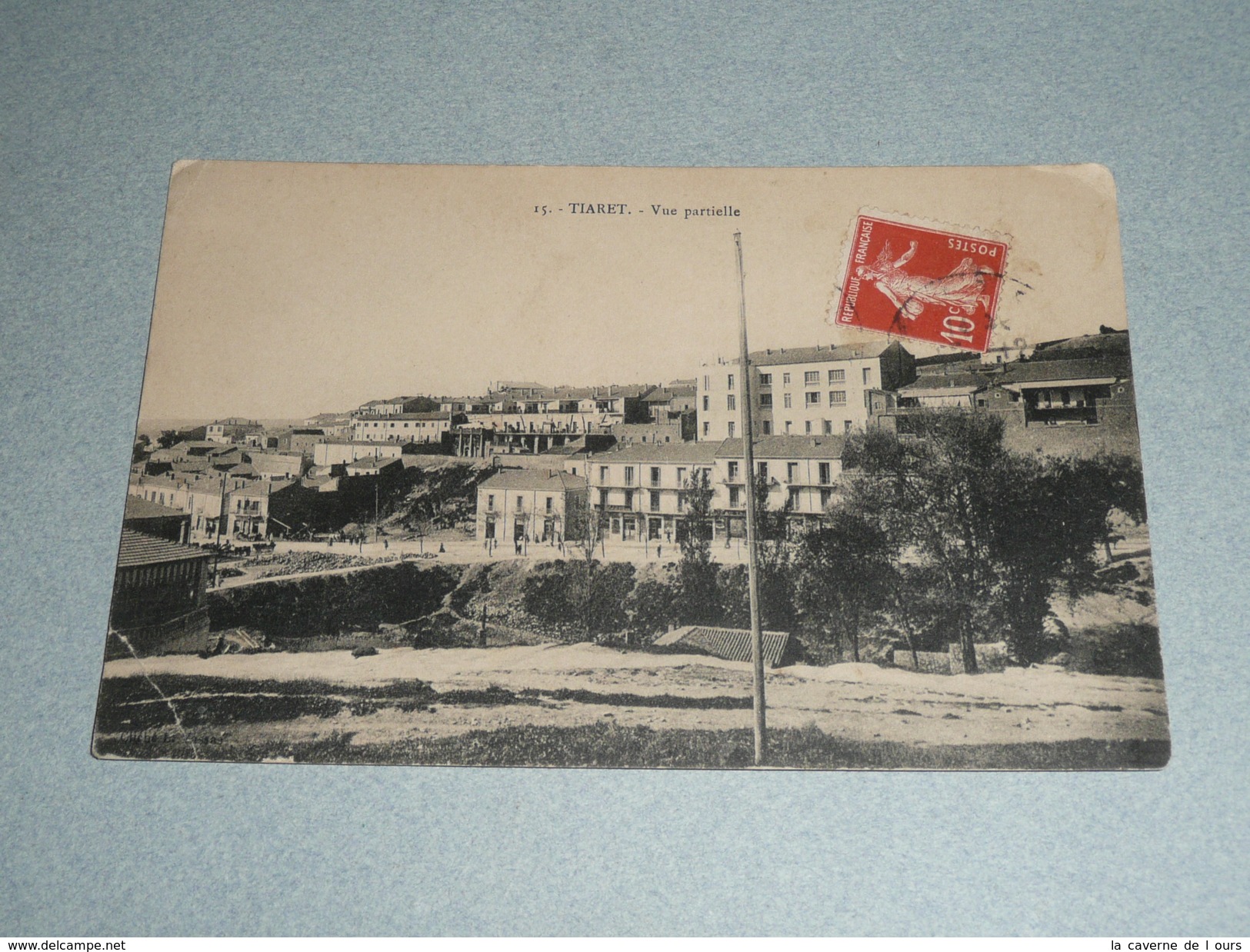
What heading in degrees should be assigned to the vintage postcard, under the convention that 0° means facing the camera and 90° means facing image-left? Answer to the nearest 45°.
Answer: approximately 0°
